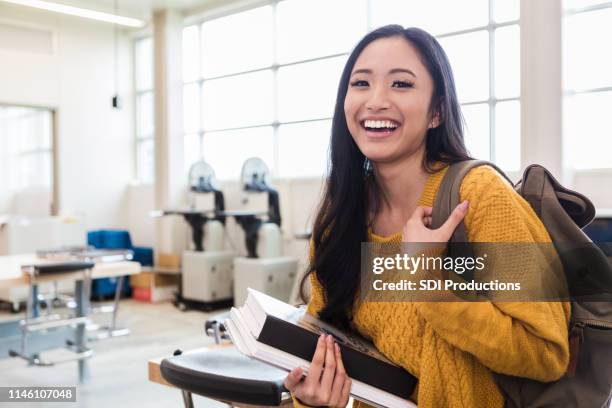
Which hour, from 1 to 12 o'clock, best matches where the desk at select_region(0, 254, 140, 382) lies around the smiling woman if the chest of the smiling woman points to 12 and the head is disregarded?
The desk is roughly at 3 o'clock from the smiling woman.

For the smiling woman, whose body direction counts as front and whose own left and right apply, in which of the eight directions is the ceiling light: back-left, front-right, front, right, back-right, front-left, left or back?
right

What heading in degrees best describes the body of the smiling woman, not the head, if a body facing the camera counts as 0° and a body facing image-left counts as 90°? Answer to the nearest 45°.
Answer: approximately 45°
